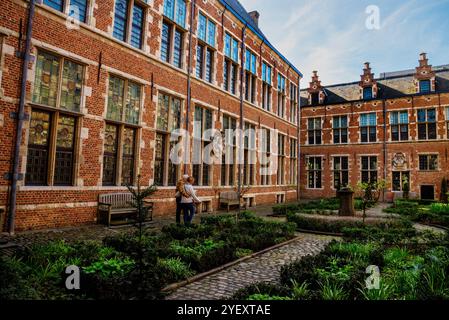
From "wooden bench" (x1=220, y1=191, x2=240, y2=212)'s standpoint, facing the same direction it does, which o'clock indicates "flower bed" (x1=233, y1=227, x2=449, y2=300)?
The flower bed is roughly at 1 o'clock from the wooden bench.

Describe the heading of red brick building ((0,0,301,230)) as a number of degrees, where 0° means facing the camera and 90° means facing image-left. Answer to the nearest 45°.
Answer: approximately 315°

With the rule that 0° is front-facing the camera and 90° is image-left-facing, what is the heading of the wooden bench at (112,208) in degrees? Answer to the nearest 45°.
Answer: approximately 315°

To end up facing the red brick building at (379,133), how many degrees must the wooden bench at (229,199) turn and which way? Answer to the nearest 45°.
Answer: approximately 90° to its left

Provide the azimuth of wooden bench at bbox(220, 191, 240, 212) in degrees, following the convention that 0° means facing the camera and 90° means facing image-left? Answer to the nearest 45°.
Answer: approximately 315°

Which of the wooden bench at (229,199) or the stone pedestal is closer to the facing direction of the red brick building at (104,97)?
the stone pedestal
